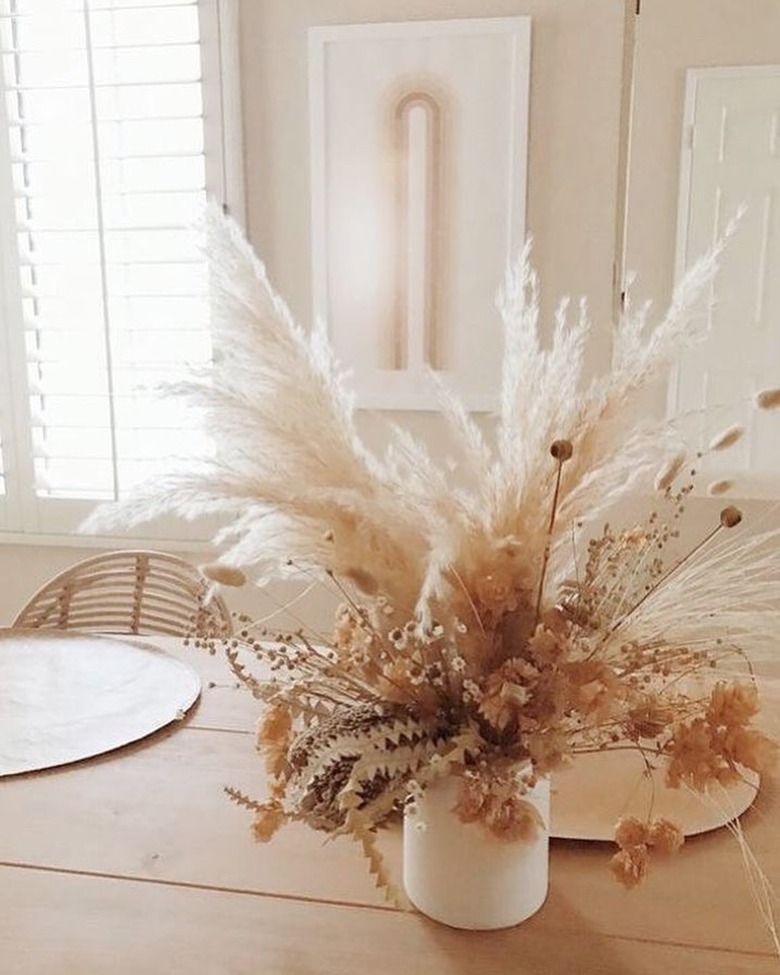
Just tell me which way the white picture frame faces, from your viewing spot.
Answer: facing the viewer

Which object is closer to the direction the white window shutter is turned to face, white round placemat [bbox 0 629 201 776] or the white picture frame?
the white round placemat

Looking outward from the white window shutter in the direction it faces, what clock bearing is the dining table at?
The dining table is roughly at 12 o'clock from the white window shutter.

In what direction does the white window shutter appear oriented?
toward the camera

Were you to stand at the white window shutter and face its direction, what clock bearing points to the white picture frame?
The white picture frame is roughly at 10 o'clock from the white window shutter.

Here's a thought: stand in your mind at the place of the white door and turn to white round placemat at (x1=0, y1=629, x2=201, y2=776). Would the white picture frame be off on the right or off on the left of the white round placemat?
right

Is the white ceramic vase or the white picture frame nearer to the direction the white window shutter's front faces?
the white ceramic vase

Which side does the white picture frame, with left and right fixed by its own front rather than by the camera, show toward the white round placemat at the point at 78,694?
front

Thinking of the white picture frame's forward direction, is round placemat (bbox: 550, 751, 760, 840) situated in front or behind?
in front

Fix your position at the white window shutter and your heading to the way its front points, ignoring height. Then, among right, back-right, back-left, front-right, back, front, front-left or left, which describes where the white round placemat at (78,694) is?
front

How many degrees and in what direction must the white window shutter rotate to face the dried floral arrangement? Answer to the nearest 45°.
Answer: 0° — it already faces it

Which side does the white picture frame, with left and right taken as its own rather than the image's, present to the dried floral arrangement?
front

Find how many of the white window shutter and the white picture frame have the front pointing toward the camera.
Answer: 2

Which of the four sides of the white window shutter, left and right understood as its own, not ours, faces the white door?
left

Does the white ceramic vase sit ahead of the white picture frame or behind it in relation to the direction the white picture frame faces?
ahead

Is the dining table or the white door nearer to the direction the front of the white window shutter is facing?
the dining table

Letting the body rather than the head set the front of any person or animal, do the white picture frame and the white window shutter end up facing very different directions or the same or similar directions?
same or similar directions

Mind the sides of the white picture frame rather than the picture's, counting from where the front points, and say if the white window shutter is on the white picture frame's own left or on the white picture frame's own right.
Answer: on the white picture frame's own right
